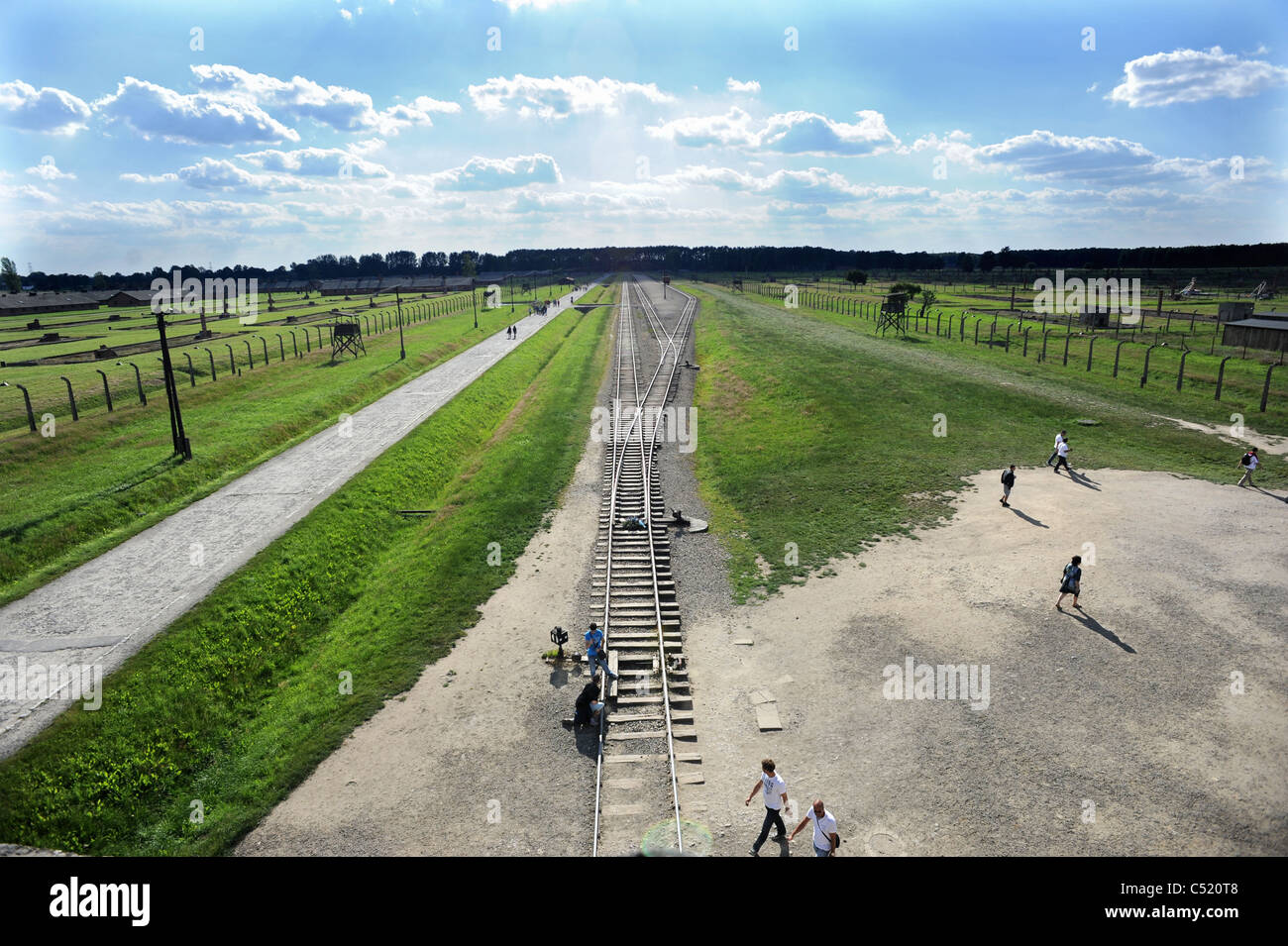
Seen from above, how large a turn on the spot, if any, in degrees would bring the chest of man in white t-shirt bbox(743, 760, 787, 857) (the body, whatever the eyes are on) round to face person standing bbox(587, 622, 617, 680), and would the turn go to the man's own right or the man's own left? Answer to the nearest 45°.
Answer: approximately 90° to the man's own right

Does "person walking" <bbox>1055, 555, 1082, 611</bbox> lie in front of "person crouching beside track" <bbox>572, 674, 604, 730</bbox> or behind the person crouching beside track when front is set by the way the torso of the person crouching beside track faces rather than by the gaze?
in front

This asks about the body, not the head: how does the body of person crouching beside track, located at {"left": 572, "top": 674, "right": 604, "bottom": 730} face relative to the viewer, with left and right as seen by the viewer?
facing to the right of the viewer

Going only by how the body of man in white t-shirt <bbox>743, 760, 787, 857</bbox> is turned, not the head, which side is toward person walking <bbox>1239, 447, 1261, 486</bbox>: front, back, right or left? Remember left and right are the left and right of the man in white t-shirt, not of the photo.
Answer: back

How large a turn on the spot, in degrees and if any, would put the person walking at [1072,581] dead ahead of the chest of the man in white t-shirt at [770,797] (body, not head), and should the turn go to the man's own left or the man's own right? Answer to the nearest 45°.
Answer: approximately 180°

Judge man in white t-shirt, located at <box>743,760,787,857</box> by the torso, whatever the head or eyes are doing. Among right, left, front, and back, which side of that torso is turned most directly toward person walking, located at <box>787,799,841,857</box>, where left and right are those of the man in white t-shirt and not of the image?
left

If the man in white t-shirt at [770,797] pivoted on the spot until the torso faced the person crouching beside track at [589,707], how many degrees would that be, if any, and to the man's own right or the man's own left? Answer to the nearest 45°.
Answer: approximately 90° to the man's own right

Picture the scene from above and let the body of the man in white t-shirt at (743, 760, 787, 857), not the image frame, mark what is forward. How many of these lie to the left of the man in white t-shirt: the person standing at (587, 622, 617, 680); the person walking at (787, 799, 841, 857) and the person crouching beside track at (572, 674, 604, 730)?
1

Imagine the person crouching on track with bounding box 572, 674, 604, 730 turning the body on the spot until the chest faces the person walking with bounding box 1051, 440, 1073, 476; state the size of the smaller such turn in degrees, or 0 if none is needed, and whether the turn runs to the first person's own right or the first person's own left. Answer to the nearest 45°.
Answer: approximately 45° to the first person's own left

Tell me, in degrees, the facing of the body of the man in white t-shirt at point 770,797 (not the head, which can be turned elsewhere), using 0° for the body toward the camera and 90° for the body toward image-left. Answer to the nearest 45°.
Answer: approximately 45°

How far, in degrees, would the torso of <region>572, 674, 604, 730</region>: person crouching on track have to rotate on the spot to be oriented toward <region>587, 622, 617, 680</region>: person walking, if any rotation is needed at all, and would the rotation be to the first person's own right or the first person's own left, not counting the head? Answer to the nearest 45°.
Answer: approximately 90° to the first person's own left

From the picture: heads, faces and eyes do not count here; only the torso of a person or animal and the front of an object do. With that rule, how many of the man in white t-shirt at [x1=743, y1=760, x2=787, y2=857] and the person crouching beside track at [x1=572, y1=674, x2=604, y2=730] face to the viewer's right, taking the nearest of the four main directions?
1
